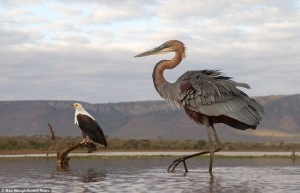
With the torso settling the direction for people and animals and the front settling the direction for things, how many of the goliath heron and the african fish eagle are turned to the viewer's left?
2

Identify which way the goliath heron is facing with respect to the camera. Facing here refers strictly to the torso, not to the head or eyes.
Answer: to the viewer's left

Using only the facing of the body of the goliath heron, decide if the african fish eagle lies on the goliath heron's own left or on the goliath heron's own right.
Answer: on the goliath heron's own right

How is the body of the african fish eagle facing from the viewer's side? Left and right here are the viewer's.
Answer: facing to the left of the viewer

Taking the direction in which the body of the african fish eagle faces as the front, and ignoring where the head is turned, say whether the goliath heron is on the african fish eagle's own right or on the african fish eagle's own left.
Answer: on the african fish eagle's own left
